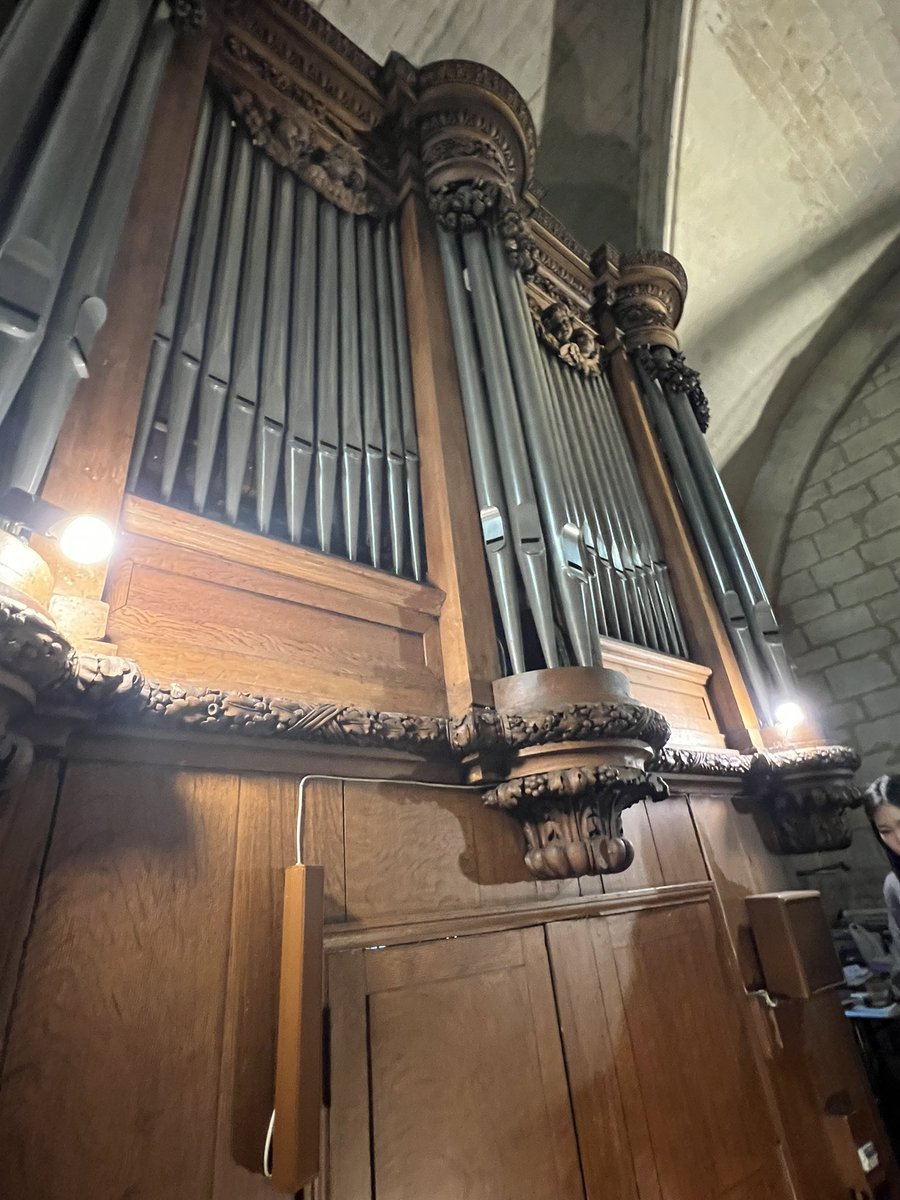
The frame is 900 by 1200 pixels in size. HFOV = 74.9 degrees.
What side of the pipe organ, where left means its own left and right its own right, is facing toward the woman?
left
